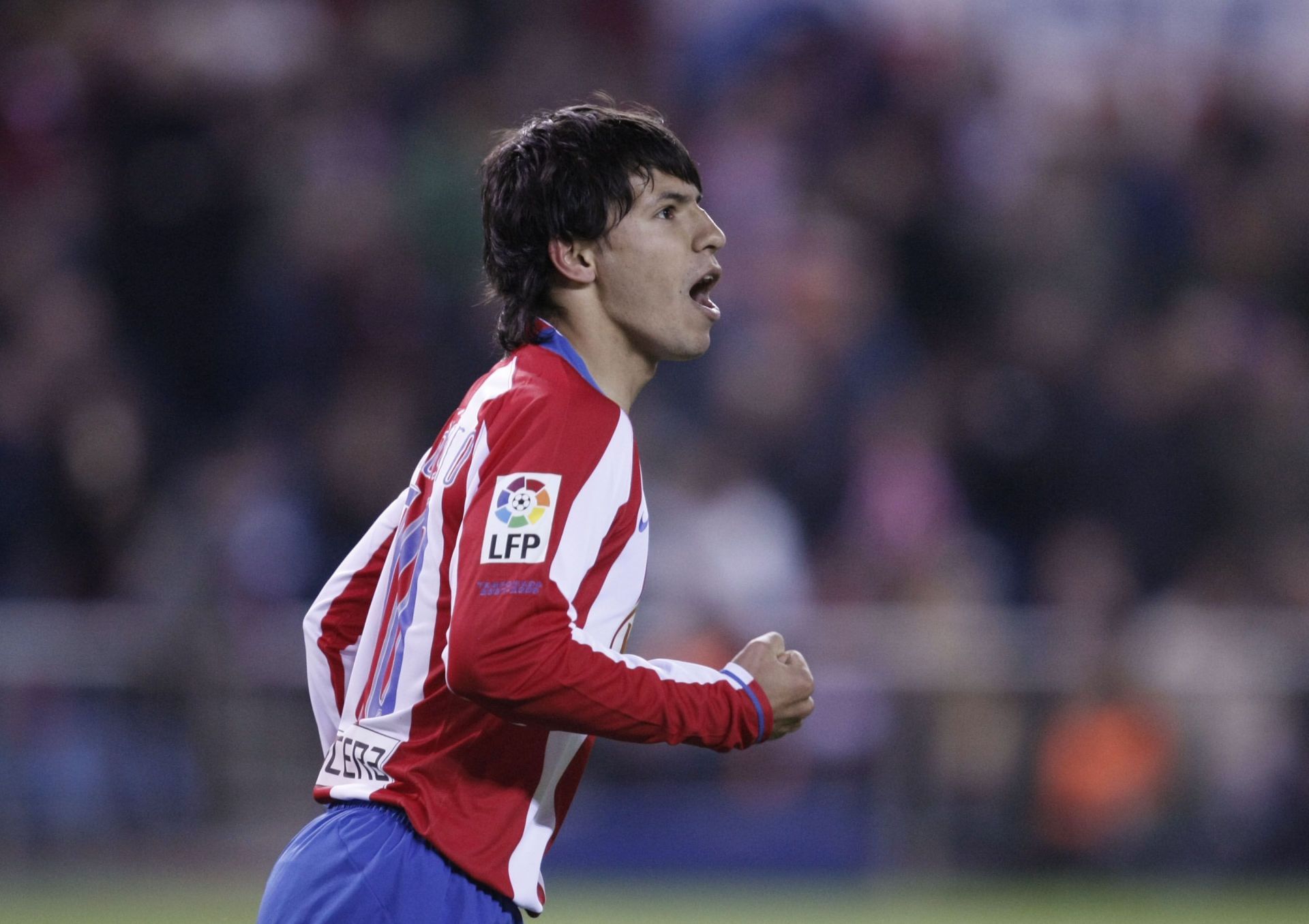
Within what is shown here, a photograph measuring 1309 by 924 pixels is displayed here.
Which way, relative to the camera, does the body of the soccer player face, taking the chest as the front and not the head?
to the viewer's right
